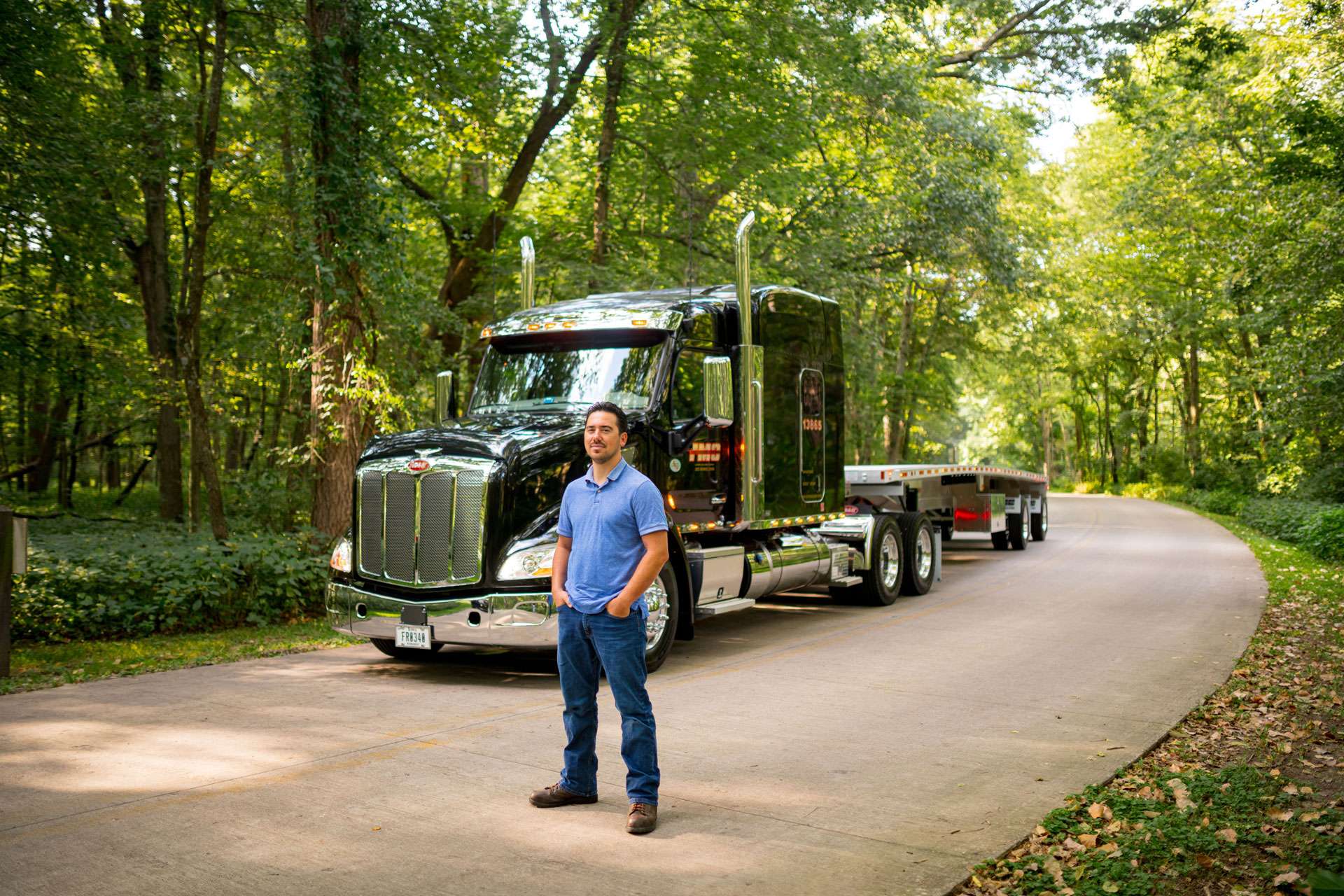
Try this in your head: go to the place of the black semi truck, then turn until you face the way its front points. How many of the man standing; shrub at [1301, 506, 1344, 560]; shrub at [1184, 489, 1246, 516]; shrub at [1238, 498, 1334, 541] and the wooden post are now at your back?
3

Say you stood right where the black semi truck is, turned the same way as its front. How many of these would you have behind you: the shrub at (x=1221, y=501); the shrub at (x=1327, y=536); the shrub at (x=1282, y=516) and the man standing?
3

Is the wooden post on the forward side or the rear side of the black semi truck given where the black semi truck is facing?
on the forward side

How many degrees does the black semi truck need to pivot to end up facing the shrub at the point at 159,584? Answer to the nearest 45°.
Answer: approximately 45° to its right

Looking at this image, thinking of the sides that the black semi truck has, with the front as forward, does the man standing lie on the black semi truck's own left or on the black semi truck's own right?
on the black semi truck's own left

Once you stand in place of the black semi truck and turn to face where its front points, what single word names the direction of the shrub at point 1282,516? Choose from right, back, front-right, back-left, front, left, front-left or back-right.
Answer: back

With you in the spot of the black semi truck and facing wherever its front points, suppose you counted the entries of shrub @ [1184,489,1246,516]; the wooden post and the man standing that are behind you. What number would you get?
1

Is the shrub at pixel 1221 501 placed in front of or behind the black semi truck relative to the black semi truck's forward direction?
behind

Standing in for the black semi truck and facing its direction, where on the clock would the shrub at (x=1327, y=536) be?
The shrub is roughly at 6 o'clock from the black semi truck.

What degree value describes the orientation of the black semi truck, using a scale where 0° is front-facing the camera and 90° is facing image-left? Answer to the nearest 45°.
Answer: approximately 45°
